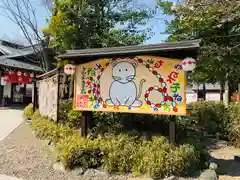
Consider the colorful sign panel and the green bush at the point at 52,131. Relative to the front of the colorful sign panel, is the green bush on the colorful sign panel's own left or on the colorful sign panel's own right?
on the colorful sign panel's own right

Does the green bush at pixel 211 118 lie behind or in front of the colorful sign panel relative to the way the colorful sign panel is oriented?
behind

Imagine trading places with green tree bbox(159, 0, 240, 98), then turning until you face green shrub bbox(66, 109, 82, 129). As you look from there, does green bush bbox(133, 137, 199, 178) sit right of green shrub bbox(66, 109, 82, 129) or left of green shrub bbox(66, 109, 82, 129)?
left

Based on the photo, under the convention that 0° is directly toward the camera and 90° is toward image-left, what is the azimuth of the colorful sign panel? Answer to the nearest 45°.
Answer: approximately 0°
